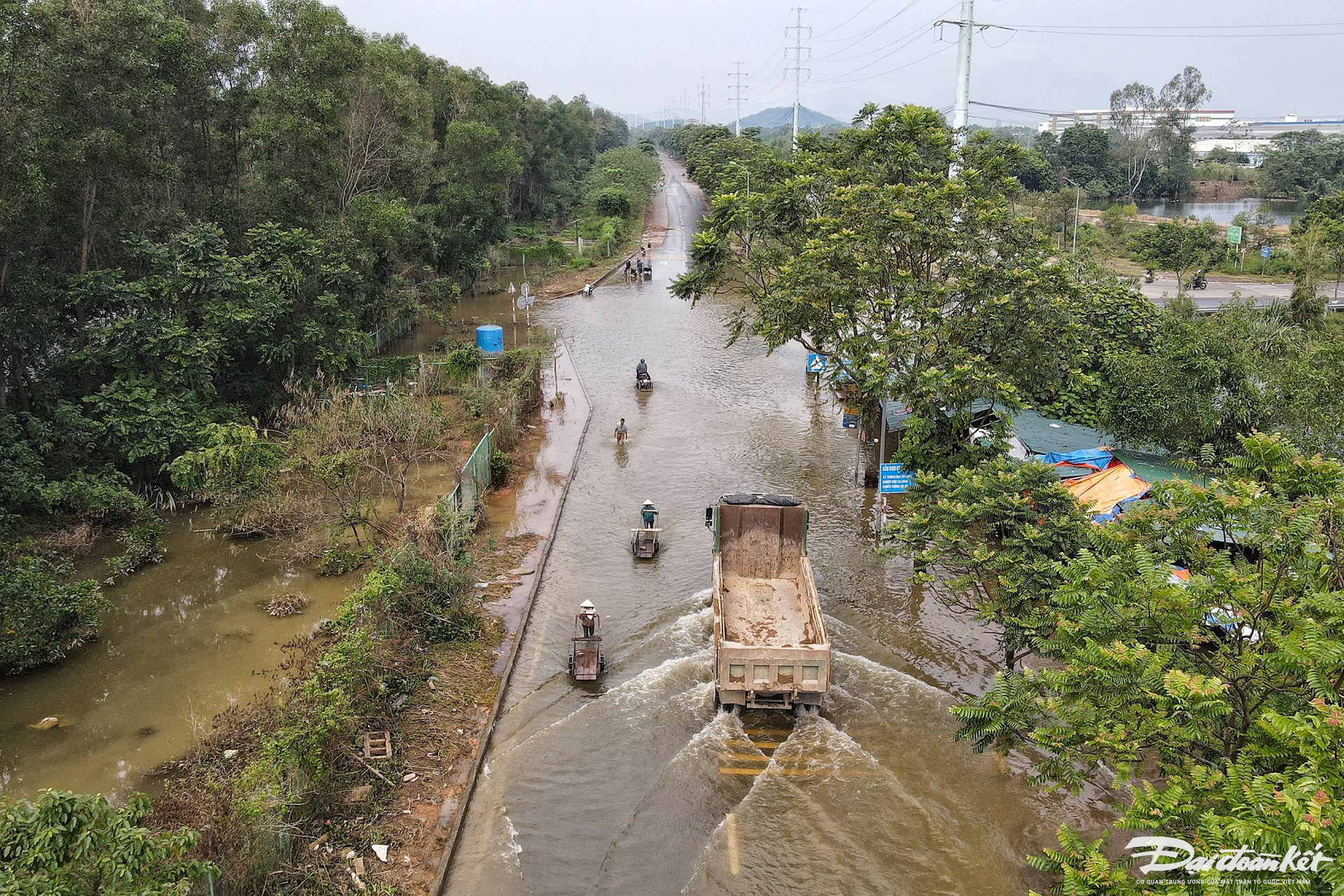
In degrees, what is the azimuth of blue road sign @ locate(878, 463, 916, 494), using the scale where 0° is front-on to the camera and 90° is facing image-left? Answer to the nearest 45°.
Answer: approximately 0°

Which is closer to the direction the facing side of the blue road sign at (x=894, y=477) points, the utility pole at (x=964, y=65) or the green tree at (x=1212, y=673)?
the green tree

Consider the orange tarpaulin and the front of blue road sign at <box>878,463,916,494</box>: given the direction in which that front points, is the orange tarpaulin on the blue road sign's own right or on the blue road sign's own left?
on the blue road sign's own left
